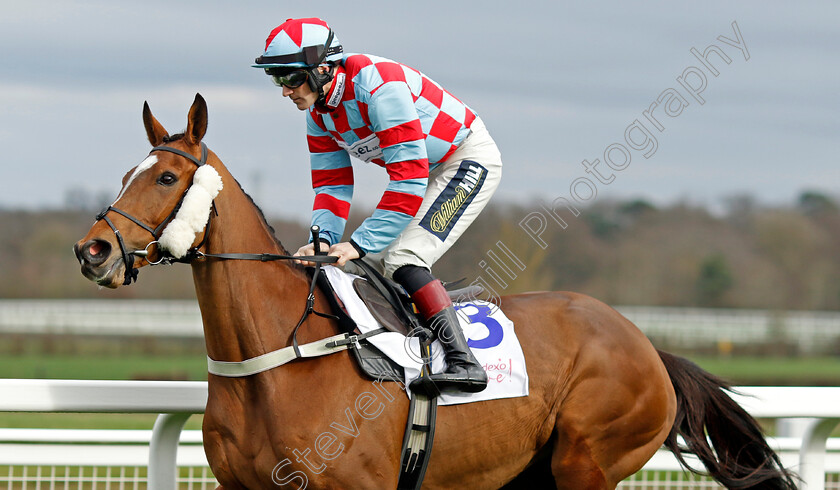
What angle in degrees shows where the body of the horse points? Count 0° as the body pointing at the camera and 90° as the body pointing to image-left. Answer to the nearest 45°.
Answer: approximately 90°
